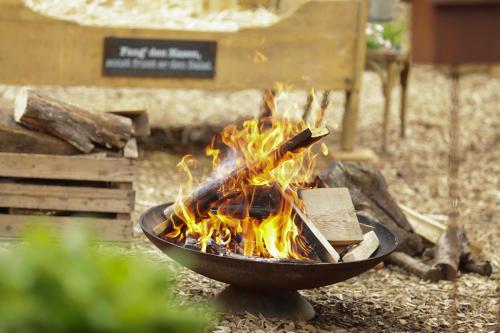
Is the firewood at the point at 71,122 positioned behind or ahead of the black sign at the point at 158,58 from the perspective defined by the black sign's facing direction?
ahead

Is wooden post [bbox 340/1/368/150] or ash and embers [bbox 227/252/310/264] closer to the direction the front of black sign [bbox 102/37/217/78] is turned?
the ash and embers

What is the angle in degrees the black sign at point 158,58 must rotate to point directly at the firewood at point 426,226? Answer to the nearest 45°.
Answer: approximately 45° to its left

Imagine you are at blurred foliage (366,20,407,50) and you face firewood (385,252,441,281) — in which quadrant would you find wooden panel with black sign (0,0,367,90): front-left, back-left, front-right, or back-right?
front-right

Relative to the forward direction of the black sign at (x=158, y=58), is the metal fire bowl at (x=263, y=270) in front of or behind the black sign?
in front

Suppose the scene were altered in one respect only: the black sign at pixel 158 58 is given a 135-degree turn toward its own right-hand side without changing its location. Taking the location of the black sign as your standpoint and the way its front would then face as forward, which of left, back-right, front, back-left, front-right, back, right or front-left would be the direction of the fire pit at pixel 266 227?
back-left

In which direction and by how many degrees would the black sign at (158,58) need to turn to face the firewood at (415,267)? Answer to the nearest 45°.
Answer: approximately 45° to its left

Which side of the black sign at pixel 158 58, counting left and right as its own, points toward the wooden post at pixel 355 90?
left

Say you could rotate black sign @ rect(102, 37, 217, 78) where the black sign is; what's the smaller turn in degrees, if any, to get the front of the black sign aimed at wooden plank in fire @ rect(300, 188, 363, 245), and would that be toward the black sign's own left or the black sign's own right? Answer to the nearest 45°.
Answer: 0° — it already faces it

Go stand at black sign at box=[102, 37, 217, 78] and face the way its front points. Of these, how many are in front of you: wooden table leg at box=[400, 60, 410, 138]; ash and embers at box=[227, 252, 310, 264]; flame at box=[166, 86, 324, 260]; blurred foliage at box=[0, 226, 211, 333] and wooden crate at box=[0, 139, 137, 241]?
4

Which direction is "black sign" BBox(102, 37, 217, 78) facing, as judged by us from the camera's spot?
facing the viewer

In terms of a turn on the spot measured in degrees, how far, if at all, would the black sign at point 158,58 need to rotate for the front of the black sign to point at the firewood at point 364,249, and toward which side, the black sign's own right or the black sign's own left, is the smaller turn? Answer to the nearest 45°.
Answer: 0° — it already faces it

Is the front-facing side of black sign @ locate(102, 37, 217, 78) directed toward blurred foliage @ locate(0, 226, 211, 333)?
yes

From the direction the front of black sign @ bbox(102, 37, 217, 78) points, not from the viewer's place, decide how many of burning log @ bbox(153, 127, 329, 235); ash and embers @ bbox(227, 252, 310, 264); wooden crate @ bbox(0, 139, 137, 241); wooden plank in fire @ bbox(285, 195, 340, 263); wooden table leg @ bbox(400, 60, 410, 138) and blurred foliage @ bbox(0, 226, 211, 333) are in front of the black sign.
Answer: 5

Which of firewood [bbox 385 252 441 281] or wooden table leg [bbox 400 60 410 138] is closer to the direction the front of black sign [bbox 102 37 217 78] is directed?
the firewood

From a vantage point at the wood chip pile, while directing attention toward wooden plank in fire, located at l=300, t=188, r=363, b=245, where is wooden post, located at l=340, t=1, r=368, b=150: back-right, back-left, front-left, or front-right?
front-left

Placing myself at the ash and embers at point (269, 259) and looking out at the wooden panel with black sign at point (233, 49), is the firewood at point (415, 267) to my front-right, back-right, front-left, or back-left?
front-right

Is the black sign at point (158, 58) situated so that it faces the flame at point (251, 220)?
yes
